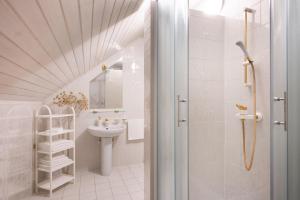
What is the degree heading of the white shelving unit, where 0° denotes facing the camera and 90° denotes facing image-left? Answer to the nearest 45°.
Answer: approximately 315°

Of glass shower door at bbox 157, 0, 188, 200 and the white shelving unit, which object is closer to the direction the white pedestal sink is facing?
the glass shower door

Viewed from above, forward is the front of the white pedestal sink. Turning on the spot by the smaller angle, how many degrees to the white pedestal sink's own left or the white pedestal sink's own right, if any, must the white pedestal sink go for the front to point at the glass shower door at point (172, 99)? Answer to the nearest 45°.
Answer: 0° — it already faces it

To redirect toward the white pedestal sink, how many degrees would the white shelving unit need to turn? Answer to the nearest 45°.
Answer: approximately 45° to its left

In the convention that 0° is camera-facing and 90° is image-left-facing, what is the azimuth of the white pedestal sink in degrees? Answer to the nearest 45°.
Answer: approximately 0°
